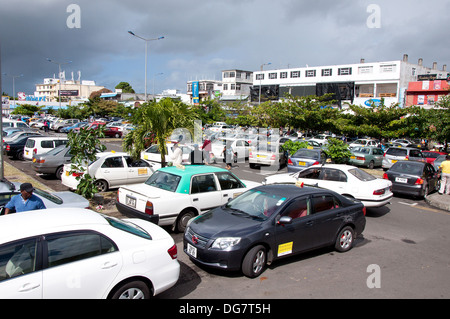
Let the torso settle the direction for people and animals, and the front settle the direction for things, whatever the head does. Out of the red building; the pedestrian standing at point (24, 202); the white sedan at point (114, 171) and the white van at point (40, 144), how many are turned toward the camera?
2

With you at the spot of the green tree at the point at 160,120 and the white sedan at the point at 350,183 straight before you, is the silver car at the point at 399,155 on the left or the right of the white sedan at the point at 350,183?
left

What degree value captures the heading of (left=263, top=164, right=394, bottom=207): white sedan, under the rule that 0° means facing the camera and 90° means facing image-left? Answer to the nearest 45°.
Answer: approximately 135°

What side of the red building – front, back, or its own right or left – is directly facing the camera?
front

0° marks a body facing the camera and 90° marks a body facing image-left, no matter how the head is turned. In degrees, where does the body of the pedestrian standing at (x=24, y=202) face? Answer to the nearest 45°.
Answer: approximately 0°

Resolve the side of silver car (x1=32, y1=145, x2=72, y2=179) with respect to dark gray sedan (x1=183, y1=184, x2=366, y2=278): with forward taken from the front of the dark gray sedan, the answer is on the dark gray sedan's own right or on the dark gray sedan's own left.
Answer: on the dark gray sedan's own right

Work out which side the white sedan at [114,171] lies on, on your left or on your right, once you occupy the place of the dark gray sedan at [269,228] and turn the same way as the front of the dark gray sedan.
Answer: on your right

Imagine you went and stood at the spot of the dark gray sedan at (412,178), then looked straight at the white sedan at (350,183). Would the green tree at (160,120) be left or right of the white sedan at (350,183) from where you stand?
right

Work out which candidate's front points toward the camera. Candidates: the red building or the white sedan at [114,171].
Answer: the red building

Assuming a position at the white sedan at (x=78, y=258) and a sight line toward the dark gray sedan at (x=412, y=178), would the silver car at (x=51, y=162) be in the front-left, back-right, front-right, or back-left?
front-left

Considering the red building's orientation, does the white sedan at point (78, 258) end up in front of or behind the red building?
in front

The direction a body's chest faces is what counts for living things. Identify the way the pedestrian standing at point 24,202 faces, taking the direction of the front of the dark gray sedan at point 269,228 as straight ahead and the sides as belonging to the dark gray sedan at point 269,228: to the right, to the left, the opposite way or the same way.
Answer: to the left
